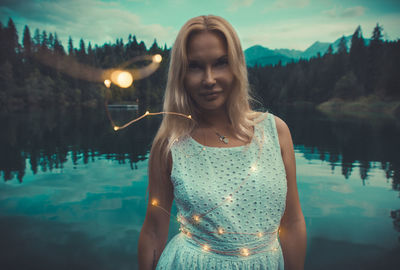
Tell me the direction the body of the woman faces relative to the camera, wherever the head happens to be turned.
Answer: toward the camera
